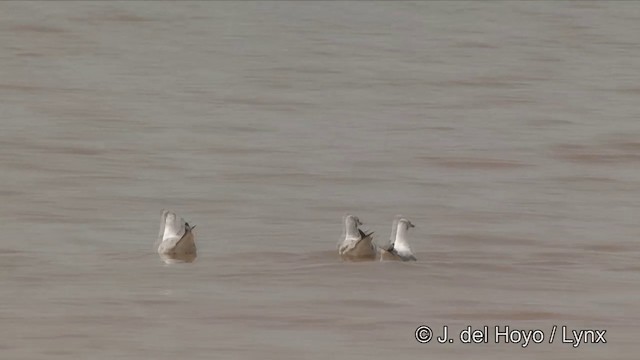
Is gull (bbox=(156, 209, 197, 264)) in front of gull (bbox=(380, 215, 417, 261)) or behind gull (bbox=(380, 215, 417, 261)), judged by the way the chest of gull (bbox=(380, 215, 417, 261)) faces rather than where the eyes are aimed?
behind

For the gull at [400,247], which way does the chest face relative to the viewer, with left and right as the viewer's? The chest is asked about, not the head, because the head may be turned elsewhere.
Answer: facing to the right of the viewer
